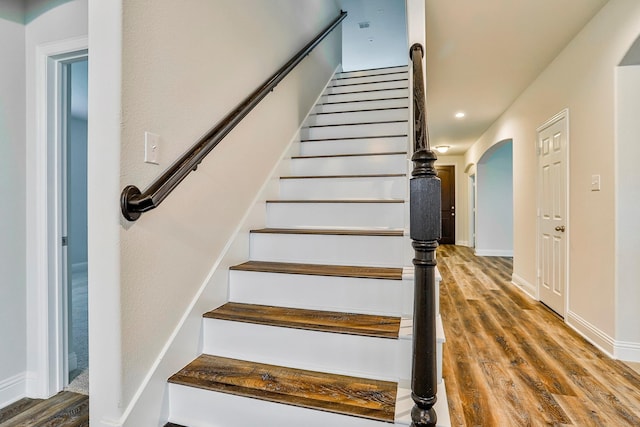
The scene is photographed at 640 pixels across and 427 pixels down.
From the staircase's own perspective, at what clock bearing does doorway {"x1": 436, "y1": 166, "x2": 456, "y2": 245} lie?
The doorway is roughly at 7 o'clock from the staircase.

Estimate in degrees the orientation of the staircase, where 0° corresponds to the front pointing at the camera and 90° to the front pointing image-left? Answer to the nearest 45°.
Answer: approximately 0°

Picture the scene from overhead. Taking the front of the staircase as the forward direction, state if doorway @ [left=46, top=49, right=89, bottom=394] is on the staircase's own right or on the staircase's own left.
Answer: on the staircase's own right

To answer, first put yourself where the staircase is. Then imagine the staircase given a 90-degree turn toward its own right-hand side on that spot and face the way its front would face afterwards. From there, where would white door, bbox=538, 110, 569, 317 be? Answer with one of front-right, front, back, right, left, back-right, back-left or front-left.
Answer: back-right
